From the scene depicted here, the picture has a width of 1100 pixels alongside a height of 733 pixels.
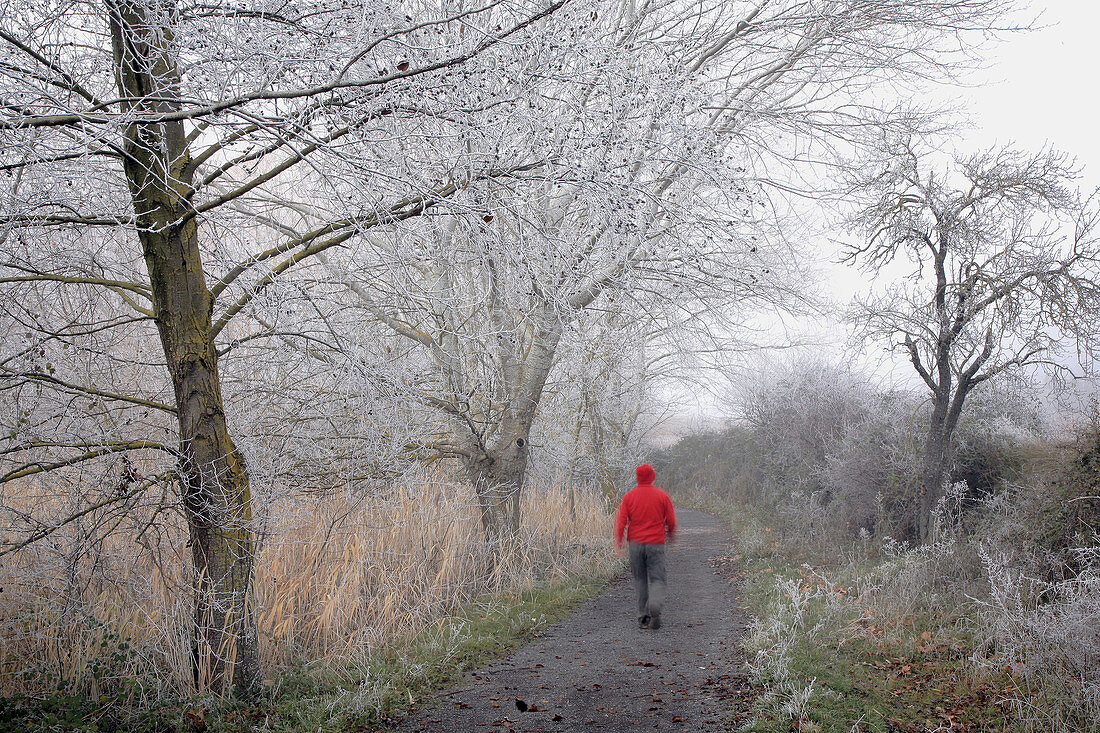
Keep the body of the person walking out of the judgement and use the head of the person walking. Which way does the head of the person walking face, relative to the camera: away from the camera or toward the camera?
away from the camera

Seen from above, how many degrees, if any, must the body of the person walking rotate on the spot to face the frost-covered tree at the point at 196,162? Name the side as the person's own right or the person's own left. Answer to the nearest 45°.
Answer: approximately 135° to the person's own left

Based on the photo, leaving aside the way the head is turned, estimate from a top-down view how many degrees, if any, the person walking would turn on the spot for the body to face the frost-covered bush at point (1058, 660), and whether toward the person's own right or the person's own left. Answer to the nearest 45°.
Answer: approximately 135° to the person's own right

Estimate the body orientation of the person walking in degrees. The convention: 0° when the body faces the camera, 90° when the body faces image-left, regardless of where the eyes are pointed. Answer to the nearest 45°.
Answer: approximately 180°

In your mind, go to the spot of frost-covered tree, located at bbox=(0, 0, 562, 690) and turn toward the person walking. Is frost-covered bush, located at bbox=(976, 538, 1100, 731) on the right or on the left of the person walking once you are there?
right

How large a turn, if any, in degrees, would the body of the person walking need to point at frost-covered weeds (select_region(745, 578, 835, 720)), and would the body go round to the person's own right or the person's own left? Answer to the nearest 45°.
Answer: approximately 135° to the person's own right
